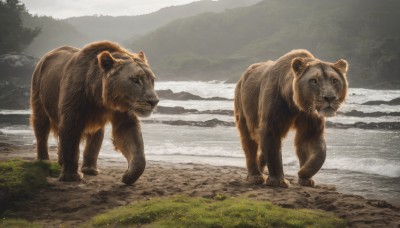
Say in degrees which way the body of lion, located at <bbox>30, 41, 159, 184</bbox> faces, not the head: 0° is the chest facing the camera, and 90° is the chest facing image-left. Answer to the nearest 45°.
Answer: approximately 315°

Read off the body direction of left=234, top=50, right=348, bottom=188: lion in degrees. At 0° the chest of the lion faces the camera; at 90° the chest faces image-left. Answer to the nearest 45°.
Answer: approximately 315°

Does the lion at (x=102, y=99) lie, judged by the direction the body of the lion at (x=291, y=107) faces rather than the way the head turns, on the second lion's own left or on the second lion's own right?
on the second lion's own right

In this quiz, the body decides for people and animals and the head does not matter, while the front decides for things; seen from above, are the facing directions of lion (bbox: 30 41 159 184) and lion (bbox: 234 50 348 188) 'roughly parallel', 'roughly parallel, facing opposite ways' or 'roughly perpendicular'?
roughly parallel

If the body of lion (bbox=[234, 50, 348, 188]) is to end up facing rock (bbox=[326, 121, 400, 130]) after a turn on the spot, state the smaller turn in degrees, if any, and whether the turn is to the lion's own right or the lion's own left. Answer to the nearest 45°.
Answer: approximately 135° to the lion's own left

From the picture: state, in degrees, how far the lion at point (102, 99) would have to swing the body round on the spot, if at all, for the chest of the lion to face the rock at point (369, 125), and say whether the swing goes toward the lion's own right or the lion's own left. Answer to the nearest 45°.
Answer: approximately 90° to the lion's own left

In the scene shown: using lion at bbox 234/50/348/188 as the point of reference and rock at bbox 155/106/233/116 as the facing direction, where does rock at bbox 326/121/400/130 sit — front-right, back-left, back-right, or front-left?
front-right

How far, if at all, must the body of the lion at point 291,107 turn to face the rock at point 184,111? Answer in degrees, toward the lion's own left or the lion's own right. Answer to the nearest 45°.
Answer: approximately 135° to the lion's own left

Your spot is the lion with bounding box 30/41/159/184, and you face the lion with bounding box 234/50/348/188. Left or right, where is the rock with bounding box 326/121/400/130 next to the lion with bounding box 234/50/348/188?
left

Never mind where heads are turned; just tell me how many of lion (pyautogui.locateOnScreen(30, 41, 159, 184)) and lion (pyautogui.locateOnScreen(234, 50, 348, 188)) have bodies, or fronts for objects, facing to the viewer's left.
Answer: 0
